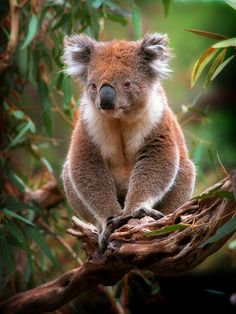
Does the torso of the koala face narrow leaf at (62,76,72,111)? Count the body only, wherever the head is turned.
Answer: no

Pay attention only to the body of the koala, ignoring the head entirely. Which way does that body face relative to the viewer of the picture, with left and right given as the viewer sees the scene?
facing the viewer

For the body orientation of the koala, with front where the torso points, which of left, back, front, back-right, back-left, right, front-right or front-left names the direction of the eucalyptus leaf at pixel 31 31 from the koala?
back-right

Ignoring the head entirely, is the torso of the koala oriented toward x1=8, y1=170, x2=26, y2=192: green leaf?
no

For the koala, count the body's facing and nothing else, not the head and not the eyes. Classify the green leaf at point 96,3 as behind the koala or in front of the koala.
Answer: behind

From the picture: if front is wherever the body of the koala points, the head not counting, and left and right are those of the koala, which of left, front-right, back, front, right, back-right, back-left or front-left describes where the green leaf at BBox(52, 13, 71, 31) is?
back-right

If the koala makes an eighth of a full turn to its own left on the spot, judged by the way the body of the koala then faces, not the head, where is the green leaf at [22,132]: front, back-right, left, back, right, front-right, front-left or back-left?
back

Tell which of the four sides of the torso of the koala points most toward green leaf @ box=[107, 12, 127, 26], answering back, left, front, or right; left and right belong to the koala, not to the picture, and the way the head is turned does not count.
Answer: back

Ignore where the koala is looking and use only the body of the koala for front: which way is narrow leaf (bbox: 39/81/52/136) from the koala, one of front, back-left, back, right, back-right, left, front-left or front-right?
back-right
